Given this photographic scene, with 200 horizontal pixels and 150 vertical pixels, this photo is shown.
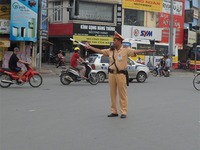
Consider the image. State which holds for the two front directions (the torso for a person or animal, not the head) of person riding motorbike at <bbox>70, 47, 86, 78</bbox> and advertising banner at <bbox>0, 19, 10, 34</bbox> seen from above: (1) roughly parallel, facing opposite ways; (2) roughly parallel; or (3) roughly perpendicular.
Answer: roughly perpendicular

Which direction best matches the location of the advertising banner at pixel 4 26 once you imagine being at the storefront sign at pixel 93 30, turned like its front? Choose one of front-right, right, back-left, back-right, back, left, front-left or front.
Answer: front-right

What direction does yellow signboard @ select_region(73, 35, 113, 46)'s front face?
toward the camera

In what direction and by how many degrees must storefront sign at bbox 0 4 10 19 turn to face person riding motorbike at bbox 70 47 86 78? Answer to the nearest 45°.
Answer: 0° — it already faces them

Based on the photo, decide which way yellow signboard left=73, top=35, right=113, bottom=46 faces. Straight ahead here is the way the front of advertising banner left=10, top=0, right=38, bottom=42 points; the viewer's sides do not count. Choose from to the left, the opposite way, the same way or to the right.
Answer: the same way

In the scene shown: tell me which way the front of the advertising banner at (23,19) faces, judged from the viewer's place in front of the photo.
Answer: facing the viewer

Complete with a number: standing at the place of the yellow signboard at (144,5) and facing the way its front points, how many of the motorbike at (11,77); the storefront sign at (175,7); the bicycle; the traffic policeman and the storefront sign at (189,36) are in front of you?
3

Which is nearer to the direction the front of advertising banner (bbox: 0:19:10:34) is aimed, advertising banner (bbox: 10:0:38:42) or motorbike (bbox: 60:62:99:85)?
the motorbike

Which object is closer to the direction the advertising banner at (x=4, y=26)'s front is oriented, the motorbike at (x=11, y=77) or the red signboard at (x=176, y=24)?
the motorbike

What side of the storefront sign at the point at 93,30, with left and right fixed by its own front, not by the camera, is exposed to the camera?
front
